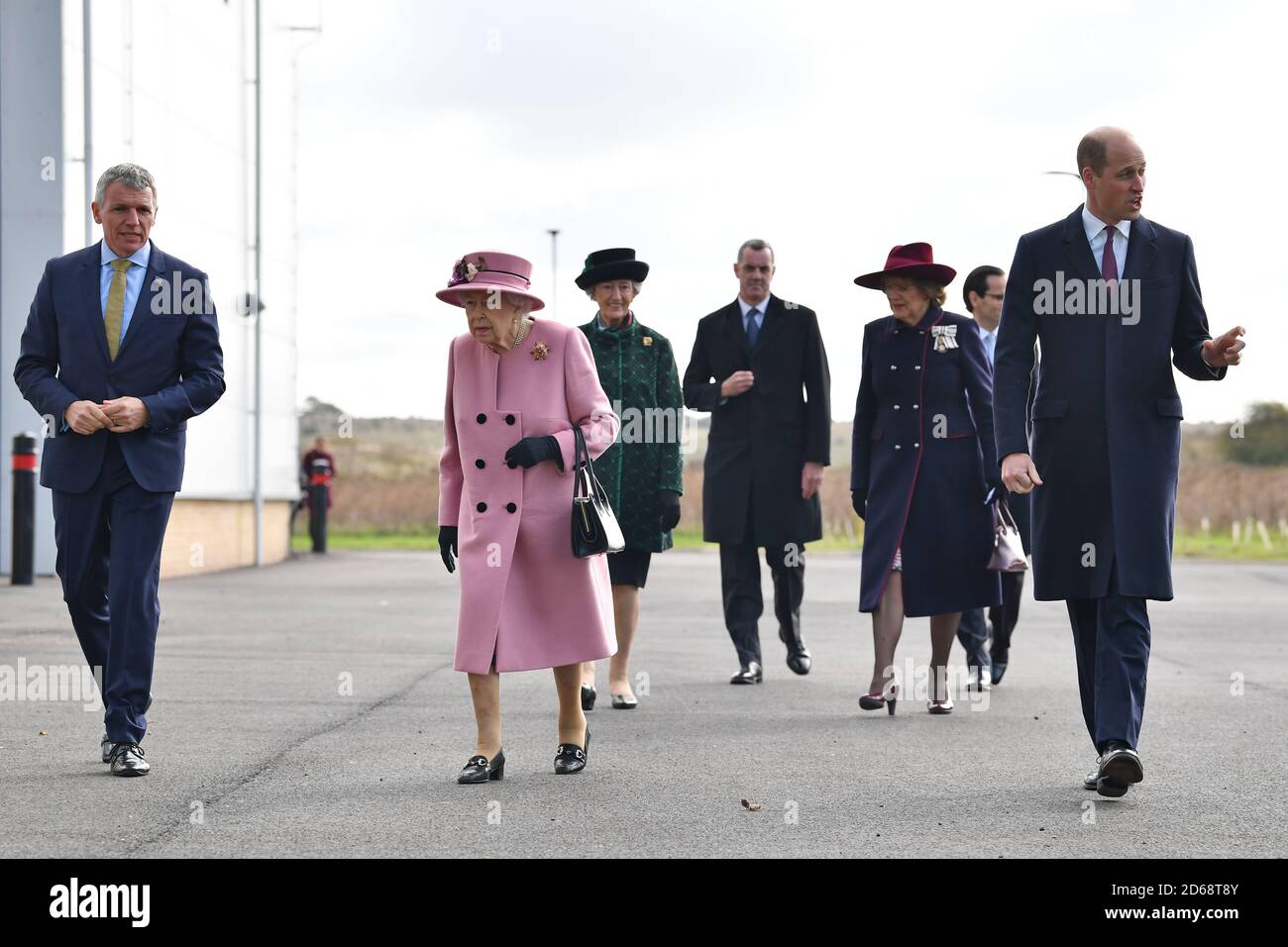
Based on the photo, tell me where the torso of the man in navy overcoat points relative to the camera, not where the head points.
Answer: toward the camera

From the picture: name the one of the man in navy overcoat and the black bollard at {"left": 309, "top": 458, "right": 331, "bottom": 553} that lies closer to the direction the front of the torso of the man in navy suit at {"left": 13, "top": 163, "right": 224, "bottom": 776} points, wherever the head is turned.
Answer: the man in navy overcoat

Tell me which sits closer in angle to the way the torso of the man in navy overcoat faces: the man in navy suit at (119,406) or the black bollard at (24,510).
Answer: the man in navy suit

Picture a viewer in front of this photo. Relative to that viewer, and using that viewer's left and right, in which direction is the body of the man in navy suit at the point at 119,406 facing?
facing the viewer

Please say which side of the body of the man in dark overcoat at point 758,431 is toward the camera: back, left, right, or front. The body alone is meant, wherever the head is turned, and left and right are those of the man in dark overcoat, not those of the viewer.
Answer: front

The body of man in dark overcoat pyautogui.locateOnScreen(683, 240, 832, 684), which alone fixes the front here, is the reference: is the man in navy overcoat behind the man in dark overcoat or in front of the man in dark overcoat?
in front

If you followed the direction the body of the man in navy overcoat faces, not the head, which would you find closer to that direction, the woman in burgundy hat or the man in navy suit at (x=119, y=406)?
the man in navy suit

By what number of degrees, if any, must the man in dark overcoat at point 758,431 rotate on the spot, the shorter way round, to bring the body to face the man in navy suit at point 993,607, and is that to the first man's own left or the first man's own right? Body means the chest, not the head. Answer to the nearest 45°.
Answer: approximately 90° to the first man's own left

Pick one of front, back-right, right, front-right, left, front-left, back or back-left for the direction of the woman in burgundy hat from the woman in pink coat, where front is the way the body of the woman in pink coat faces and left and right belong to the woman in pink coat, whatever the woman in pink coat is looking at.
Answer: back

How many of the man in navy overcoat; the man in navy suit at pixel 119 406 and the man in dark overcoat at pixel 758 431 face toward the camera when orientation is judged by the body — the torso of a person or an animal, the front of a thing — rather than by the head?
3

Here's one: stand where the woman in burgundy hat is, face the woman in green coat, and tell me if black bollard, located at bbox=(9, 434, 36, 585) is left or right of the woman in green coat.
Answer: right

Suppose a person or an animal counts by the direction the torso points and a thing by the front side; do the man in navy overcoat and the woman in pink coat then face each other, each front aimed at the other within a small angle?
no

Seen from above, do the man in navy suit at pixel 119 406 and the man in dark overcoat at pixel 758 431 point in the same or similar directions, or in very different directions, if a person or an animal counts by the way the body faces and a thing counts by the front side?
same or similar directions

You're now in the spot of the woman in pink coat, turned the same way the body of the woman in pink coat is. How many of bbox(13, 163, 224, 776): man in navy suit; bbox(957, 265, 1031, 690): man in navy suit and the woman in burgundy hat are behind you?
2

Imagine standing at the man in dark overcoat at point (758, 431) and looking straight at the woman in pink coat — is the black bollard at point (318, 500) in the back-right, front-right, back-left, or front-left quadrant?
back-right

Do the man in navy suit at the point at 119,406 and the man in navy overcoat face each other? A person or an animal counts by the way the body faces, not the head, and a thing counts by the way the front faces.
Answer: no

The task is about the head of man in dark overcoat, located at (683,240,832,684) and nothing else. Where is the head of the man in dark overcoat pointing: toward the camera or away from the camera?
toward the camera

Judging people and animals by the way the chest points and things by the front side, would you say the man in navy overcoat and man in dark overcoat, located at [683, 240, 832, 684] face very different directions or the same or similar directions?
same or similar directions

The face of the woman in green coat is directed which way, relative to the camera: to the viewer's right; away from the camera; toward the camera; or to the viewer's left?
toward the camera
